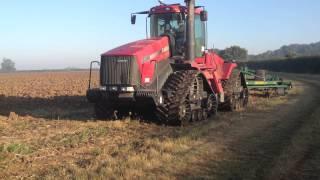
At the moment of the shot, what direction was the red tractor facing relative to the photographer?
facing the viewer and to the left of the viewer

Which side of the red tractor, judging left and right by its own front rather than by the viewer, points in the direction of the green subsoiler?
back
